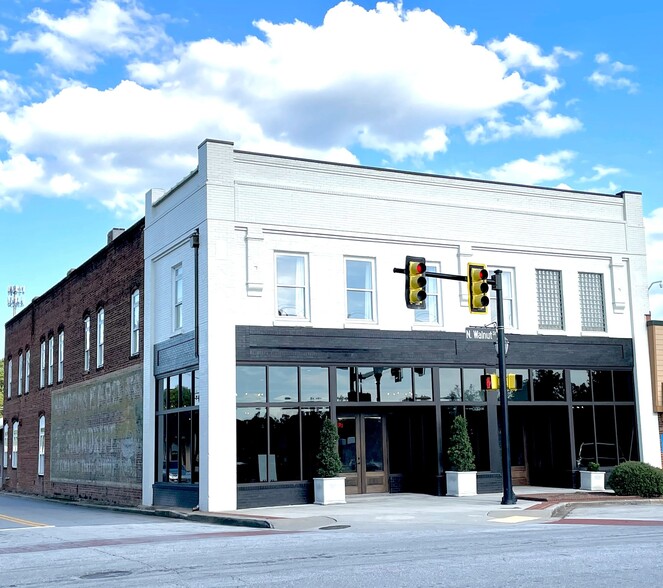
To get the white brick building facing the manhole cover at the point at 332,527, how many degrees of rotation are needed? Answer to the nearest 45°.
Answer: approximately 45° to its right

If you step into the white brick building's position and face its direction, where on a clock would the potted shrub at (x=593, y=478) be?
The potted shrub is roughly at 10 o'clock from the white brick building.

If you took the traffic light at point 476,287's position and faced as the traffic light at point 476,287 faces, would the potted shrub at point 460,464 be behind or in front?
behind

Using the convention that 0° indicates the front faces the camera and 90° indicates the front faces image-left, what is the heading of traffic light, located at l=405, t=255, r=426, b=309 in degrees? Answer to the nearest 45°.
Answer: approximately 315°

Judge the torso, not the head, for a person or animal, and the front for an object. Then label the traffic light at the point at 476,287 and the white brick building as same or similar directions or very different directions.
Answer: same or similar directions

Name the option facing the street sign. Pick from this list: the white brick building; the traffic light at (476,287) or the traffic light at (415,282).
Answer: the white brick building

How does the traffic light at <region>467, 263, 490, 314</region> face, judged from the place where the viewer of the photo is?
facing the viewer and to the right of the viewer

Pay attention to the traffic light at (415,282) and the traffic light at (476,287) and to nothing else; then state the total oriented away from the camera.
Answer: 0

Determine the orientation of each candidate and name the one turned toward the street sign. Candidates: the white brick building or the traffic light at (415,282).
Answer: the white brick building

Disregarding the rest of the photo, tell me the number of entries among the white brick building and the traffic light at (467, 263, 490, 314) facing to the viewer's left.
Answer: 0

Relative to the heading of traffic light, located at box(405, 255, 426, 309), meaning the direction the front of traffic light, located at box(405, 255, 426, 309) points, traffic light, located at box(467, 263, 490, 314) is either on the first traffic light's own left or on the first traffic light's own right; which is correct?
on the first traffic light's own left

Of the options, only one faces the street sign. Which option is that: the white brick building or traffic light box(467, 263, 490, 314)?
the white brick building

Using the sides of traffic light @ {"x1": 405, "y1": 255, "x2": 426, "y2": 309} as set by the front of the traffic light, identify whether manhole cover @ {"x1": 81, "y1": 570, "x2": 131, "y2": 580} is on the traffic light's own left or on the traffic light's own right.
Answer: on the traffic light's own right
